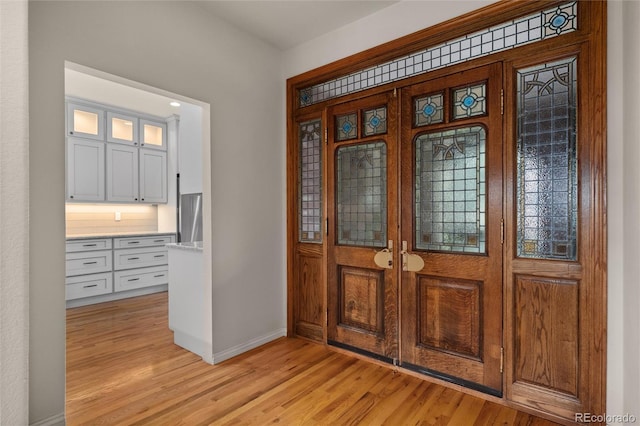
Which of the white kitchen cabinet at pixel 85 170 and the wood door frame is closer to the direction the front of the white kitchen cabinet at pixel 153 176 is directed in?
the wood door frame

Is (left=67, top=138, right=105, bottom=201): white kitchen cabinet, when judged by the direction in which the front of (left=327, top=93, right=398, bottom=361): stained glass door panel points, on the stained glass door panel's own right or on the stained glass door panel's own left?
on the stained glass door panel's own right

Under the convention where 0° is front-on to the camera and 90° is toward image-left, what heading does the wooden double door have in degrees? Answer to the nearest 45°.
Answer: approximately 45°

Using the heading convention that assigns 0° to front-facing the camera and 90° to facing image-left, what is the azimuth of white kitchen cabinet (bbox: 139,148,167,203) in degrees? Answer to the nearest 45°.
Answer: approximately 315°

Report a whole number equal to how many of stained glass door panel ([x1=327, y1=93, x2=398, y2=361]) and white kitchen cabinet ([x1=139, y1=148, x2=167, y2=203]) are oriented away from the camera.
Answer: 0

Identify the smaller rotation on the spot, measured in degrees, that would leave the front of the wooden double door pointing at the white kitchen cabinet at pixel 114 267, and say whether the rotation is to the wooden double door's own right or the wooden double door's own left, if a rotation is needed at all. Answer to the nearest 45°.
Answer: approximately 45° to the wooden double door's own right

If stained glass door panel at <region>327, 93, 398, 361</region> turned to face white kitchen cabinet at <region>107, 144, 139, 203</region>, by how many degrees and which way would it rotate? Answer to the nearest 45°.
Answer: approximately 90° to its right

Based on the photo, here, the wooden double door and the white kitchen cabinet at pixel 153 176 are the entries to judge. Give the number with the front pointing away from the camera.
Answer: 0

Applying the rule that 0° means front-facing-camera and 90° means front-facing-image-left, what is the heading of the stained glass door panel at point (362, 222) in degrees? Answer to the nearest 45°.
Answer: approximately 45°

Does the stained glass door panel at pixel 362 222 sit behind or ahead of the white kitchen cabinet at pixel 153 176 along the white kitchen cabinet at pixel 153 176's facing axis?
ahead

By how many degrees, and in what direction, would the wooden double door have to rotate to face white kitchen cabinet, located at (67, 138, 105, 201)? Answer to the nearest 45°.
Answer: approximately 45° to its right

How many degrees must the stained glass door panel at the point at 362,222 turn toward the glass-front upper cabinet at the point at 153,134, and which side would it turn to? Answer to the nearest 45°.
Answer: approximately 90° to its right
